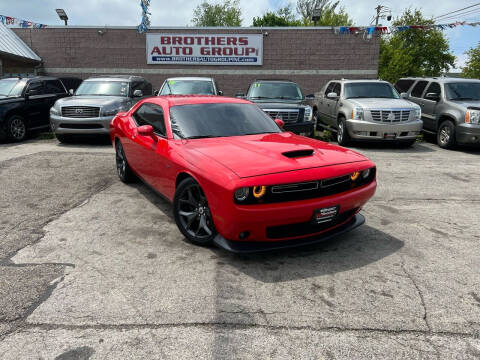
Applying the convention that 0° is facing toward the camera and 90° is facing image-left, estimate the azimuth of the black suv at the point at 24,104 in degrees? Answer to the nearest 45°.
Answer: approximately 45°

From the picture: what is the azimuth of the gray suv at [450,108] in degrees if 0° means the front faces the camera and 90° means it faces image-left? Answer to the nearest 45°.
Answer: approximately 315°

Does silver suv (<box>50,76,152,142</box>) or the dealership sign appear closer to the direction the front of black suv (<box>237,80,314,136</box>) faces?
the silver suv

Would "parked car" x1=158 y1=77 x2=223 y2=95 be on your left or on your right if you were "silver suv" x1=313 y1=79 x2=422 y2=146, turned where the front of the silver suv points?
on your right

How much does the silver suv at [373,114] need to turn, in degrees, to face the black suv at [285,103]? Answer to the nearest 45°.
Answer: approximately 135° to its right

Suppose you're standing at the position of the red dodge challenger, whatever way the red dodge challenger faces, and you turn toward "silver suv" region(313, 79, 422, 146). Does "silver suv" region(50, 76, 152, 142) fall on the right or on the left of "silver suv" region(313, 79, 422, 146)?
left

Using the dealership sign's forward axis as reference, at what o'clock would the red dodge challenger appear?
The red dodge challenger is roughly at 12 o'clock from the dealership sign.

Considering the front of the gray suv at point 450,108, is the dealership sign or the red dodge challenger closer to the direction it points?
the red dodge challenger

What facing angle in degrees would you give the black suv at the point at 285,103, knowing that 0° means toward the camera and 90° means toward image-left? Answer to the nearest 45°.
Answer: approximately 0°

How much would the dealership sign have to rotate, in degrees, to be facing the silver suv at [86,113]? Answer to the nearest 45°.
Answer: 0° — it already faces it

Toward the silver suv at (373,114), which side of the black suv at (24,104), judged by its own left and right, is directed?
left

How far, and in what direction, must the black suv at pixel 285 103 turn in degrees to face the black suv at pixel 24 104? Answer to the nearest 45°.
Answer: approximately 90° to its right
